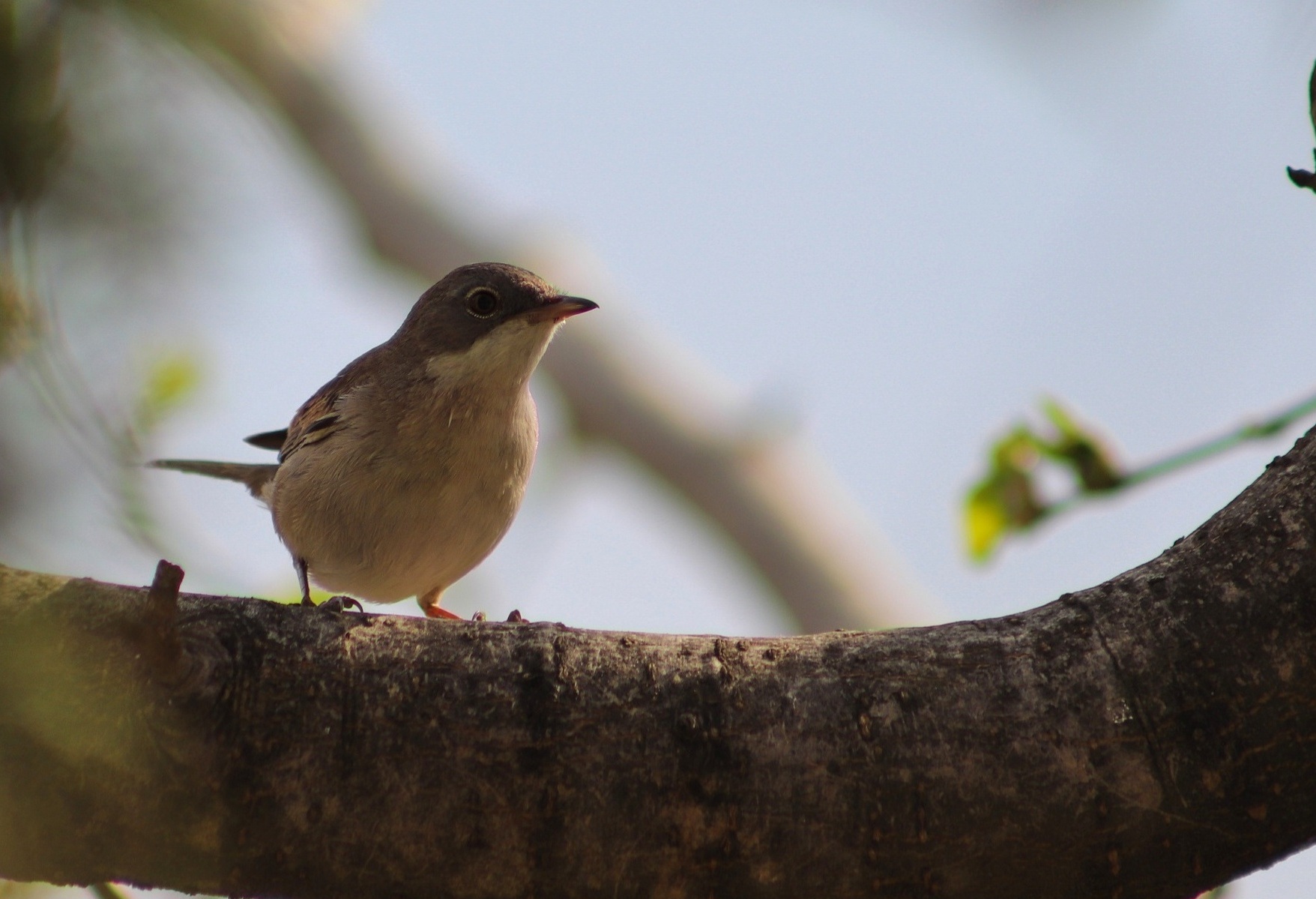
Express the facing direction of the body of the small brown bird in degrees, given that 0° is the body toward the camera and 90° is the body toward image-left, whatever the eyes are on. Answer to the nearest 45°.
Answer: approximately 315°

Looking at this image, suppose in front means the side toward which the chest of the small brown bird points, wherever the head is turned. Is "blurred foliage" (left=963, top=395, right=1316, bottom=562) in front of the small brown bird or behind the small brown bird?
in front
